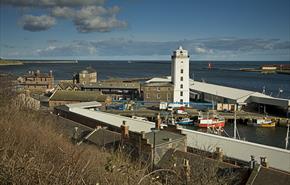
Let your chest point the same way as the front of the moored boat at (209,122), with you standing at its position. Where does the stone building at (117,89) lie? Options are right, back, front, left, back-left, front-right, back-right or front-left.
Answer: back-left

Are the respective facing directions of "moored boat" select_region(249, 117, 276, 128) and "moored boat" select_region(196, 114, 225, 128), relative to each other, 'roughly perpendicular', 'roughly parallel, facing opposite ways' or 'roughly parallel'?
roughly parallel

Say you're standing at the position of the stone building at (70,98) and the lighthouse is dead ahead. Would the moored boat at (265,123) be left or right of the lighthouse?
right

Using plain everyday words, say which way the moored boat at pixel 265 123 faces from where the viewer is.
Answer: facing to the left of the viewer

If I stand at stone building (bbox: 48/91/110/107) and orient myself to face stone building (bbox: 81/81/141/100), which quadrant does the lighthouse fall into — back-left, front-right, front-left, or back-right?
front-right

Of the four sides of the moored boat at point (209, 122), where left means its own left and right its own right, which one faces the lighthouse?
left

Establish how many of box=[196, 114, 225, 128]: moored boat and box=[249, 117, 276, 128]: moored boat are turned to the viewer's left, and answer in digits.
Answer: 2

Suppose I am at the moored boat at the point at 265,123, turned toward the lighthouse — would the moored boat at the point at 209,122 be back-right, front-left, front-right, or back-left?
front-left
